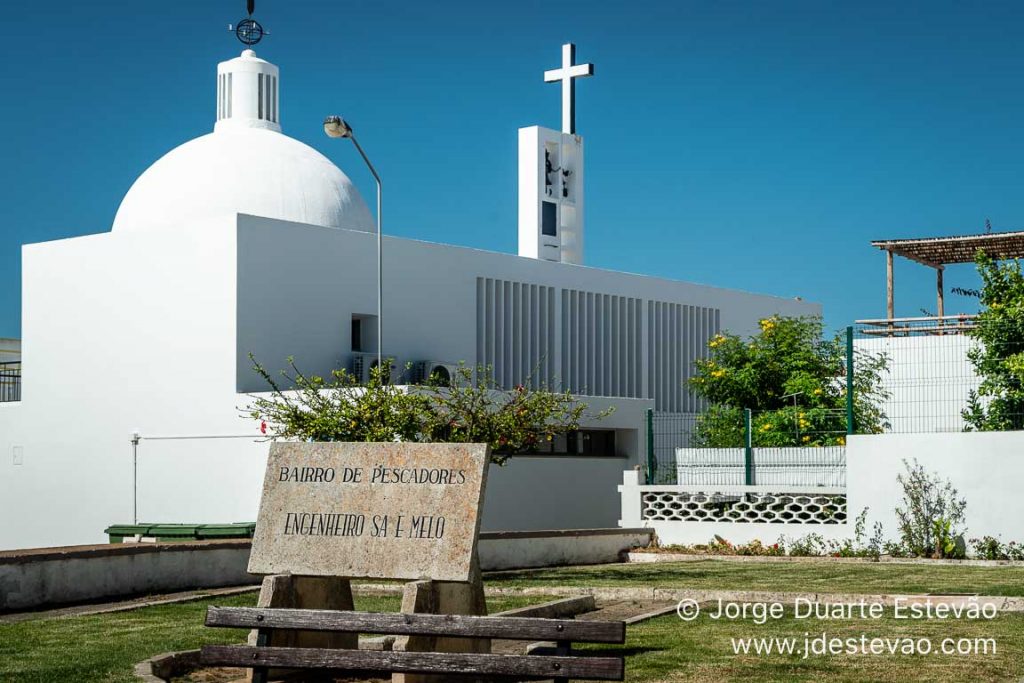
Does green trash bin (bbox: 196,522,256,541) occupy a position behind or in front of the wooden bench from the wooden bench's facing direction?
behind

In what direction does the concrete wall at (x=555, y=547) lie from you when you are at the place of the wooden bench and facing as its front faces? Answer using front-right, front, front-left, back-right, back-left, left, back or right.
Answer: back

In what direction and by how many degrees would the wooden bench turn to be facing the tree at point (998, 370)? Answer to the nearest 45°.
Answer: approximately 135° to its left

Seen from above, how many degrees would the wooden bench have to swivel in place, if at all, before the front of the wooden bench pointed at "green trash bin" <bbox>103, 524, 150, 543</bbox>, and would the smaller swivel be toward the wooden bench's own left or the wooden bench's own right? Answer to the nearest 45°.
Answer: approximately 180°

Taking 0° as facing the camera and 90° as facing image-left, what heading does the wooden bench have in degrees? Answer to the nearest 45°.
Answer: approximately 0°

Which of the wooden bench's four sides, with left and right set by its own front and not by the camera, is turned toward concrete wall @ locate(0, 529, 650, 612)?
back

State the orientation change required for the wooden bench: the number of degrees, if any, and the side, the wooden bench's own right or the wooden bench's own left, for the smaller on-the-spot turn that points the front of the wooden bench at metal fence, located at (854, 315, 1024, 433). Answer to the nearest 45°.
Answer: approximately 135° to the wooden bench's own left

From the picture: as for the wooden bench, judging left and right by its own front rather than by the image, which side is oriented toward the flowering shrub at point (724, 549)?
back
